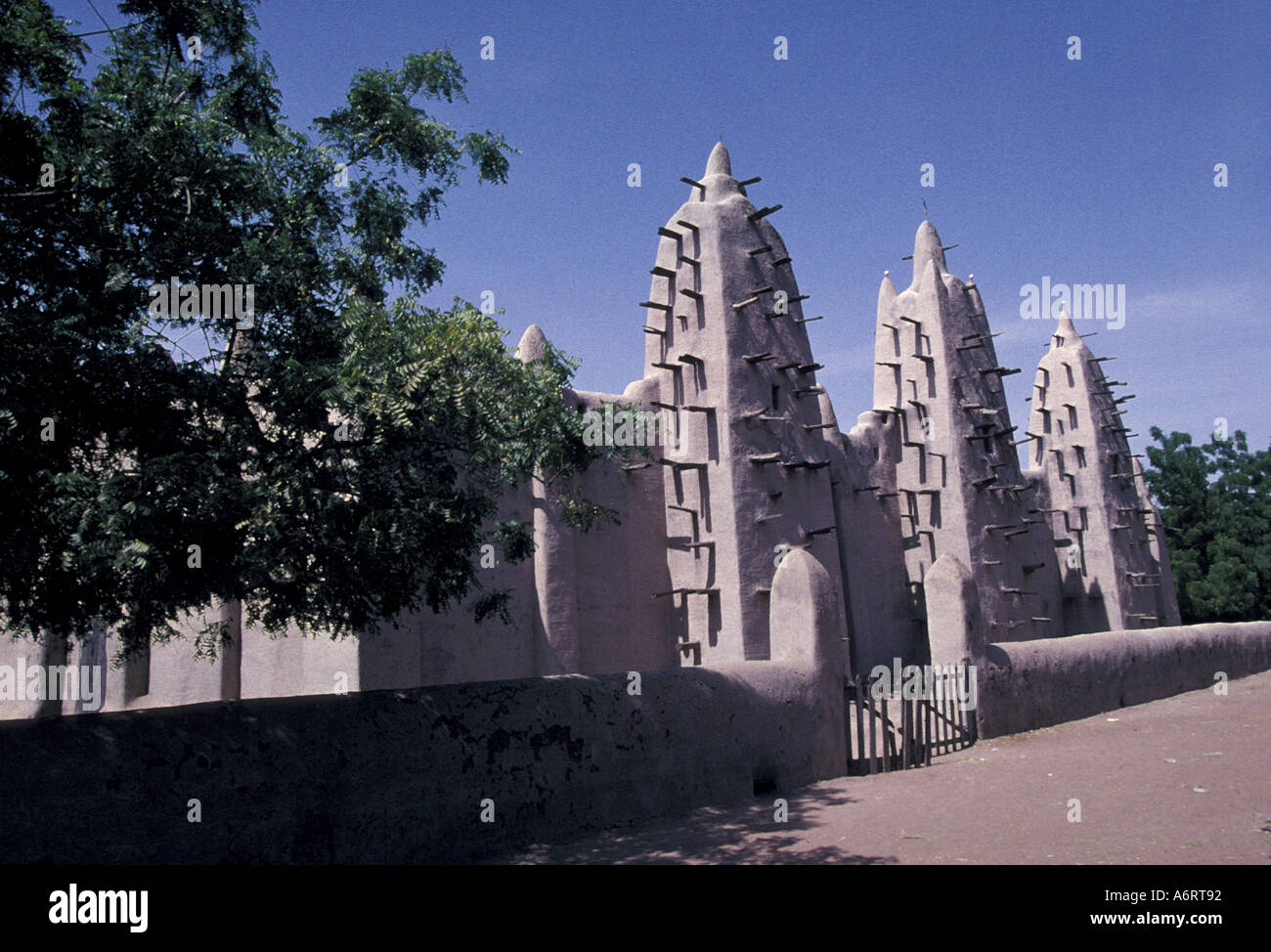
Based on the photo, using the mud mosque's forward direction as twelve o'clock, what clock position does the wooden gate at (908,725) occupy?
The wooden gate is roughly at 1 o'clock from the mud mosque.

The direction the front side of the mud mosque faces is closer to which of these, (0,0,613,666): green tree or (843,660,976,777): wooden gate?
the wooden gate

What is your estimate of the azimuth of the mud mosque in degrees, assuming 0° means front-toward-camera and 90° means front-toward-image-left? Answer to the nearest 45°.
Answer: approximately 315°

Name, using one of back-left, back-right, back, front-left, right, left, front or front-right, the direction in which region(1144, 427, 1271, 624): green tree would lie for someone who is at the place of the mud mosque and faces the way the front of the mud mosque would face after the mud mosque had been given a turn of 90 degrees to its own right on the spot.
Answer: back

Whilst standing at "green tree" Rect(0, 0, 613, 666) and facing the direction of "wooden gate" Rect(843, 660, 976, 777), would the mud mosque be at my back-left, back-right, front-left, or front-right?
front-left

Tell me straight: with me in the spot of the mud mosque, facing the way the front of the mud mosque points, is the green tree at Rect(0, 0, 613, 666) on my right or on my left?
on my right
